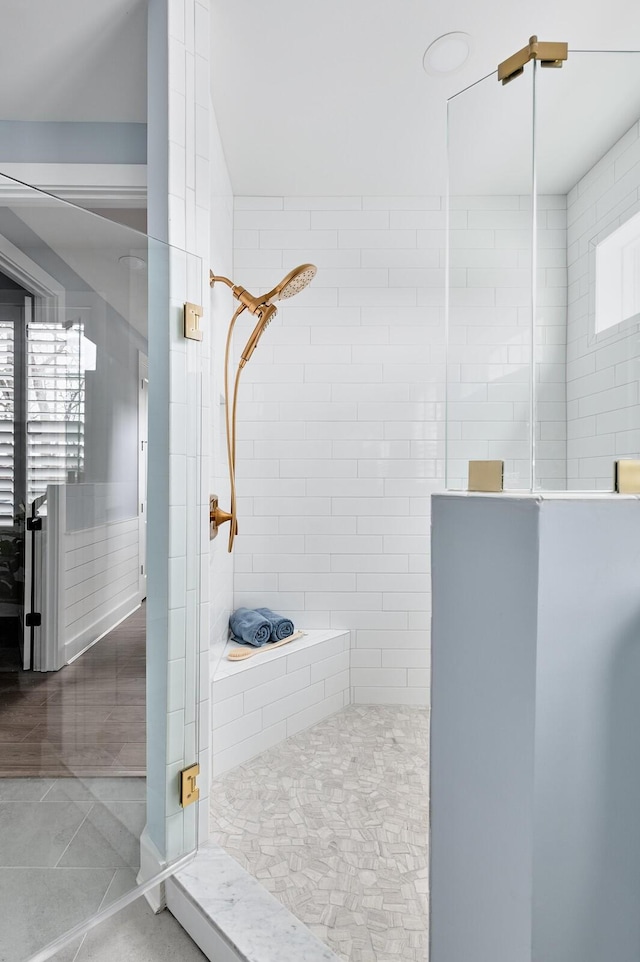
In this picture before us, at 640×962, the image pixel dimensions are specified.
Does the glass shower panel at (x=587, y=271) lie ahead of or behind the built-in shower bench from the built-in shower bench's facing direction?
ahead

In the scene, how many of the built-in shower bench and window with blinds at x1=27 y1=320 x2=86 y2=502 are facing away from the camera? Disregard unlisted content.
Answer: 0

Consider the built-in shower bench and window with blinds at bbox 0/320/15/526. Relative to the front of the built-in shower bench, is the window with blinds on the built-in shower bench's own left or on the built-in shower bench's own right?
on the built-in shower bench's own right

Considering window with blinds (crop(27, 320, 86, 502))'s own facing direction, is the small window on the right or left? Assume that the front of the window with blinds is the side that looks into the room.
on its left

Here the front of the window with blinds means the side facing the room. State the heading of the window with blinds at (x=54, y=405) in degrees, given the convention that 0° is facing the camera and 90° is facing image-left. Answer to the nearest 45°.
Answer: approximately 0°

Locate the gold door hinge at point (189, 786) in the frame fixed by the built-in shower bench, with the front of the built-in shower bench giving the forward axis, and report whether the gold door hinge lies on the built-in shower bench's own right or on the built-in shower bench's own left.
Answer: on the built-in shower bench's own right

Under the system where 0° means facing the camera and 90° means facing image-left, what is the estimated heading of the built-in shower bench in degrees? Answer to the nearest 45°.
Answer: approximately 315°
